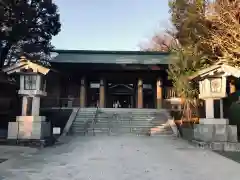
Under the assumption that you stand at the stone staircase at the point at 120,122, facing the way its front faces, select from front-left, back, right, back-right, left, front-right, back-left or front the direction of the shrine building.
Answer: back

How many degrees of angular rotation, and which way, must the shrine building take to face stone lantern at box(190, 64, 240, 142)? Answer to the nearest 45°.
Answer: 0° — it already faces it

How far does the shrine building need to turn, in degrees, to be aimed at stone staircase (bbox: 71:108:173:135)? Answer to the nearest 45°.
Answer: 0° — it already faces it

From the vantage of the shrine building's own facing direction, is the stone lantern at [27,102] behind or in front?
in front

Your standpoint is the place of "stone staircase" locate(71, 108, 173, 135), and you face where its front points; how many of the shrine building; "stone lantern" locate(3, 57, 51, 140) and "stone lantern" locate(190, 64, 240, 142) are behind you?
1

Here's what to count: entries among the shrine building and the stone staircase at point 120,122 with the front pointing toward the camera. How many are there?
2

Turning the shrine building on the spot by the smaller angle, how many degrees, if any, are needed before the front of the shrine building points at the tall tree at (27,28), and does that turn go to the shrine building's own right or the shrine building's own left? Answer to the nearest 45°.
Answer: approximately 45° to the shrine building's own right

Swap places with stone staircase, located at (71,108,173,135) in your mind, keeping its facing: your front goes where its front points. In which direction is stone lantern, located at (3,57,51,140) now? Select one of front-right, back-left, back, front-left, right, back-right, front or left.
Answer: front-right

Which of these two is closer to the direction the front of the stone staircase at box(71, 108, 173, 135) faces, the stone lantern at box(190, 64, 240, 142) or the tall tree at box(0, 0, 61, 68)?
the stone lantern

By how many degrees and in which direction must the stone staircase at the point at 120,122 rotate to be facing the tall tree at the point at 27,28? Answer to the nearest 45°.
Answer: approximately 90° to its right

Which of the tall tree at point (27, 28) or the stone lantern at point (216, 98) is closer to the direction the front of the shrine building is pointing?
the stone lantern
